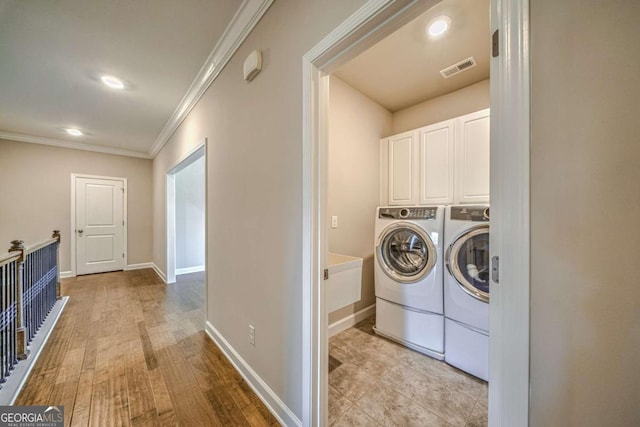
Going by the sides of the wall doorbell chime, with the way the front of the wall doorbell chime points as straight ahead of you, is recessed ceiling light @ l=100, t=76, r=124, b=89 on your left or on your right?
on your right

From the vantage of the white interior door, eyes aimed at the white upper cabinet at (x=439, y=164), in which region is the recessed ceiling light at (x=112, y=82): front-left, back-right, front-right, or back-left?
front-right

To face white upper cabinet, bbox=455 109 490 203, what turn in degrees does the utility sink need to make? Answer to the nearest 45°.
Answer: approximately 90° to its left

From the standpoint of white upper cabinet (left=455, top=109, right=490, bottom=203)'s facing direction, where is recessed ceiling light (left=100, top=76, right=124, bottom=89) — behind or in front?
in front

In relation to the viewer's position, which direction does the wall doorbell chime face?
facing the viewer and to the left of the viewer

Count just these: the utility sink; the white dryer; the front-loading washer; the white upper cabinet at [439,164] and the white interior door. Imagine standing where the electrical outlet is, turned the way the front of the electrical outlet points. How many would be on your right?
1

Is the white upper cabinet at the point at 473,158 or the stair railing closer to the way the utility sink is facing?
the white upper cabinet

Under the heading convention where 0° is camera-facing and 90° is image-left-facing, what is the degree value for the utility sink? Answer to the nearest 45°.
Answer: approximately 315°

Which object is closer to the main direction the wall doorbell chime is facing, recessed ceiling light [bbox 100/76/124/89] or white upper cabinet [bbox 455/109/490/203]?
the recessed ceiling light

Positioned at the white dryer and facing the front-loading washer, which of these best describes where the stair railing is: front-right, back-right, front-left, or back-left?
front-left

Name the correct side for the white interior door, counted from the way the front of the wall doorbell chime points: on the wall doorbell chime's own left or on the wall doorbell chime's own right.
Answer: on the wall doorbell chime's own right
